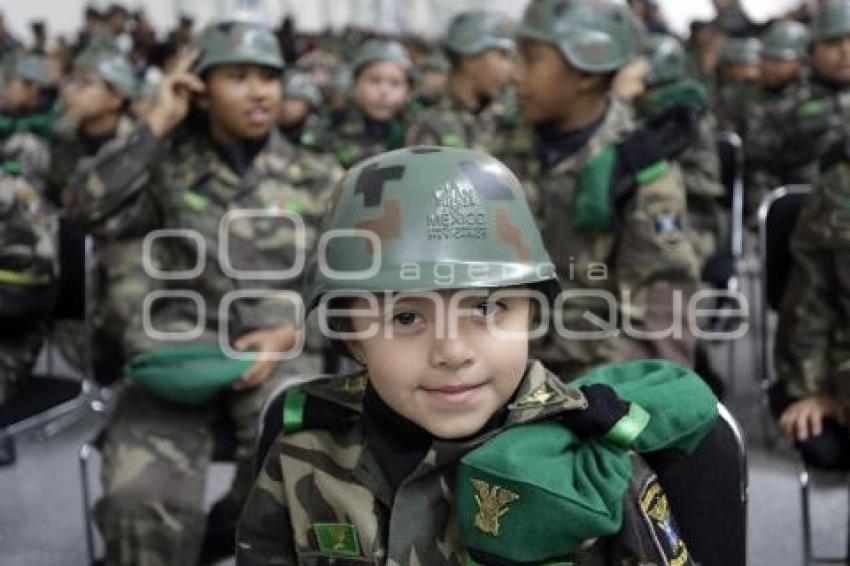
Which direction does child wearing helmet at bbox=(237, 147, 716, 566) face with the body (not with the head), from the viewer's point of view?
toward the camera

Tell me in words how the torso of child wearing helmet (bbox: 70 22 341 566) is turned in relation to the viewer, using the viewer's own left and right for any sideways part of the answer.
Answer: facing the viewer and to the right of the viewer

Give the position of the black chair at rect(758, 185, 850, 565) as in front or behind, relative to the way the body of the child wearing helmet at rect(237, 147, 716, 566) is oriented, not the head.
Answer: behind

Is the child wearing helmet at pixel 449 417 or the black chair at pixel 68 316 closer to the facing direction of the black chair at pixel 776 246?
the child wearing helmet

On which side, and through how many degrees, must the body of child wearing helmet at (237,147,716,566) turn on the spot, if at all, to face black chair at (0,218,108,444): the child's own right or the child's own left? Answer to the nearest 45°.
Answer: approximately 135° to the child's own right

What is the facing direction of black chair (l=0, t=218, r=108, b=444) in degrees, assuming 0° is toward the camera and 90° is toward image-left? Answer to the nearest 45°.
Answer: approximately 45°

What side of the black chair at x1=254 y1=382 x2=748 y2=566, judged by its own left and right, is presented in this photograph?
front

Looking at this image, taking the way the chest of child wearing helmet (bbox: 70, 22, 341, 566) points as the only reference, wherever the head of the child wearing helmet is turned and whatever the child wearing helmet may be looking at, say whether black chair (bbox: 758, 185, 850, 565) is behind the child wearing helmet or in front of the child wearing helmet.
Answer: in front
